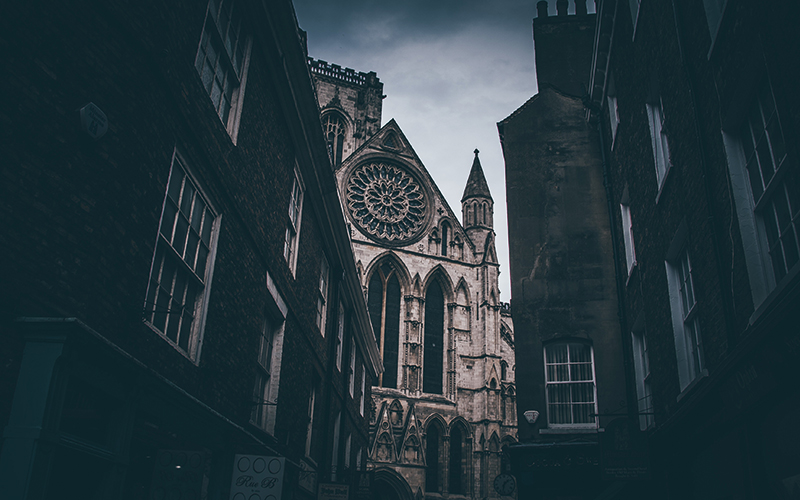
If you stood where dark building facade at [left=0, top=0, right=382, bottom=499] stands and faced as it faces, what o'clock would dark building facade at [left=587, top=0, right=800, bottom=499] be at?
dark building facade at [left=587, top=0, right=800, bottom=499] is roughly at 11 o'clock from dark building facade at [left=0, top=0, right=382, bottom=499].

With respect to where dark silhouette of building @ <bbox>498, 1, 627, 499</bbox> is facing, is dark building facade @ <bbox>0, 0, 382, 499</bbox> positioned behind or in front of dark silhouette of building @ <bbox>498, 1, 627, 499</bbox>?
in front

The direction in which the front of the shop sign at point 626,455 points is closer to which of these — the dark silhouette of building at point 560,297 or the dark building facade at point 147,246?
the dark building facade

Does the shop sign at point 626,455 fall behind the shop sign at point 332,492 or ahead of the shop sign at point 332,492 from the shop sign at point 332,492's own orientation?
ahead

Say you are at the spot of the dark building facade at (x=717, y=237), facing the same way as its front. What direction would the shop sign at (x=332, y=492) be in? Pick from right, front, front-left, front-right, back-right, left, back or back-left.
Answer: right
